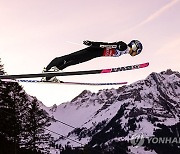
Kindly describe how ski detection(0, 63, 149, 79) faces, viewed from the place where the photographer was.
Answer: facing to the right of the viewer

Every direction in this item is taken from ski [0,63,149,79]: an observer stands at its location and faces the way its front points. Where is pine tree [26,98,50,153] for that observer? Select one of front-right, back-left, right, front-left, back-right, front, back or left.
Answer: left

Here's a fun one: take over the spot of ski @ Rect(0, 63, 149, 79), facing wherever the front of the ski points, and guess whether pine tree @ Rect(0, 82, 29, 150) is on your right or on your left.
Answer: on your left
